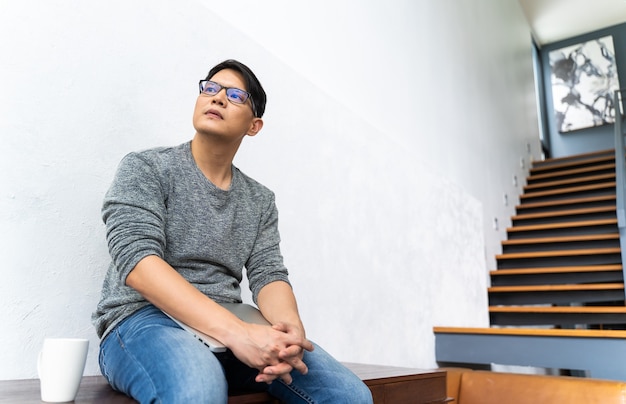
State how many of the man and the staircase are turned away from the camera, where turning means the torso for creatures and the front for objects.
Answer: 0

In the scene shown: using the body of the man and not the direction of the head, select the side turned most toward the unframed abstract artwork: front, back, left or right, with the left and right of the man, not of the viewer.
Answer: left

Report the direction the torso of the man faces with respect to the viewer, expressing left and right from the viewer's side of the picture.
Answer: facing the viewer and to the right of the viewer

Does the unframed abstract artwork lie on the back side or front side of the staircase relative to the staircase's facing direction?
on the back side

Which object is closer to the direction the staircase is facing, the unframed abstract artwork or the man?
the man

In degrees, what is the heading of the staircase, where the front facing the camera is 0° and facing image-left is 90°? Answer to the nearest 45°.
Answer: approximately 0°

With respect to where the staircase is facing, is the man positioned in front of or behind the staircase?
in front

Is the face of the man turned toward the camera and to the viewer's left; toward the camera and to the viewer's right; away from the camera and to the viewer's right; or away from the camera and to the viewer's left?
toward the camera and to the viewer's left

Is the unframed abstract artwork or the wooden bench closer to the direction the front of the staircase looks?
the wooden bench

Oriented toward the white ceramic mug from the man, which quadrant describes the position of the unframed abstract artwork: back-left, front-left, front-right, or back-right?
back-right

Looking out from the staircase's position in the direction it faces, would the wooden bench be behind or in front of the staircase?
in front
